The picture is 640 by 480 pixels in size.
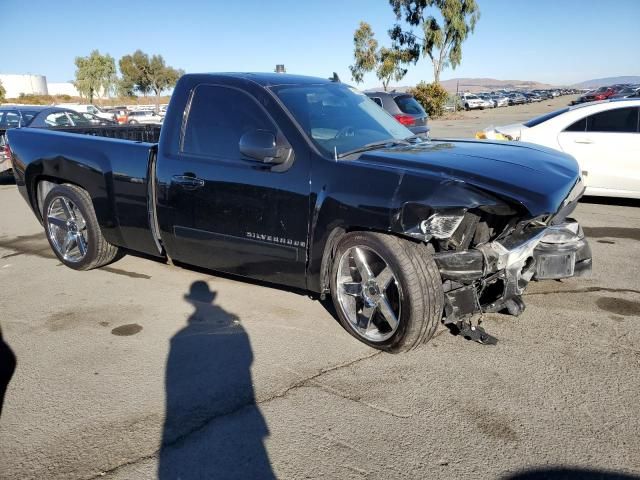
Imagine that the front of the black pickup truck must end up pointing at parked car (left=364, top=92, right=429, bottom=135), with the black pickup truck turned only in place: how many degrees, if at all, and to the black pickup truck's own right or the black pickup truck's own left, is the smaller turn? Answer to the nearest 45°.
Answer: approximately 135° to the black pickup truck's own left

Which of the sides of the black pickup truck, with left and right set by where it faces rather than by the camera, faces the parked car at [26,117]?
back

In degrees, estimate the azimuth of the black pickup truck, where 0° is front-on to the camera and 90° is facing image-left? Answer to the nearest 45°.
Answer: approximately 315°

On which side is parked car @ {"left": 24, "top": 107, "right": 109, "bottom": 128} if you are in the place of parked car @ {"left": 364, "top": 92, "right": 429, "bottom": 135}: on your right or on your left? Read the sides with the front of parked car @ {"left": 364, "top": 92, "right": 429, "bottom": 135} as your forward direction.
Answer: on your left

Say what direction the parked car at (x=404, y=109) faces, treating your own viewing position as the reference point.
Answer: facing away from the viewer and to the left of the viewer

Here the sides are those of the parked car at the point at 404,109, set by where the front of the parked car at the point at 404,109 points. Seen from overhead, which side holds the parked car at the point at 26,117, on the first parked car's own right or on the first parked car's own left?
on the first parked car's own left

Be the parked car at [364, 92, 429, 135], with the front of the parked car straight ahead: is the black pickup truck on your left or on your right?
on your left
